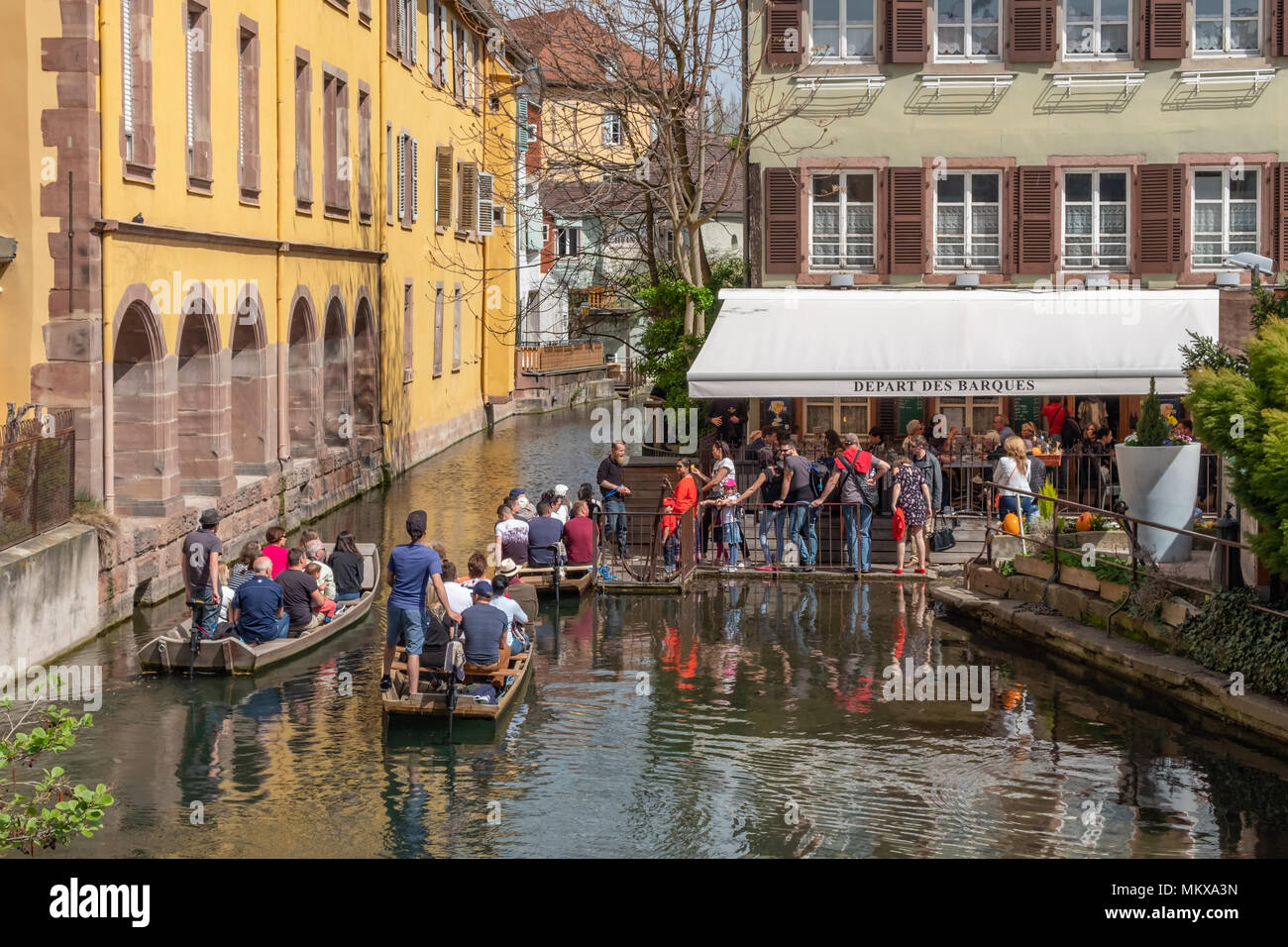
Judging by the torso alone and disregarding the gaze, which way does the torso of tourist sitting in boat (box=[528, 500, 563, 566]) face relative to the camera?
away from the camera

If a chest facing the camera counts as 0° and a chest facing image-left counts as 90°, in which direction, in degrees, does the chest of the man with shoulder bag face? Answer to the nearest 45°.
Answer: approximately 180°

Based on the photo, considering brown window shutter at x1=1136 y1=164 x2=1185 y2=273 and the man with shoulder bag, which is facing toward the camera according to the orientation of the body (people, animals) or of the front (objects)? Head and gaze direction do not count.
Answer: the brown window shutter

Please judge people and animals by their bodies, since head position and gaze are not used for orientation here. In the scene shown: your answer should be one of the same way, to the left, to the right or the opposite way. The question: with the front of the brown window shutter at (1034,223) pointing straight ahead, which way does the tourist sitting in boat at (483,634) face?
the opposite way

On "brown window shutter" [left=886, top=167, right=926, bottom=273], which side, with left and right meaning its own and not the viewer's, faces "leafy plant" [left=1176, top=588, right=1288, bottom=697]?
front

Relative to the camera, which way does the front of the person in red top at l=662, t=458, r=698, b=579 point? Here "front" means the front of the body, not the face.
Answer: to the viewer's left

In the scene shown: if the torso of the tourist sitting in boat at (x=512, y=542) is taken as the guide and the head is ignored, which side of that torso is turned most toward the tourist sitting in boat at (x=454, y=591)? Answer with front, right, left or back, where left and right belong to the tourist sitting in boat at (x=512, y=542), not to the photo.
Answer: back

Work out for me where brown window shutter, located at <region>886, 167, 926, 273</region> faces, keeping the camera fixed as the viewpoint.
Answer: facing the viewer

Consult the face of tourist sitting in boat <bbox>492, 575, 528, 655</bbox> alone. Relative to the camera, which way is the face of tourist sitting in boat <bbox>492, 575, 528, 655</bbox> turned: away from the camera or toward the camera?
away from the camera

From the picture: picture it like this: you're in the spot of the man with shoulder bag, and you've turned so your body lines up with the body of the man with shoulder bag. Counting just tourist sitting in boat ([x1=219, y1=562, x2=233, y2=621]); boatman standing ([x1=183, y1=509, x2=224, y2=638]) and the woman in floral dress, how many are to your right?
1

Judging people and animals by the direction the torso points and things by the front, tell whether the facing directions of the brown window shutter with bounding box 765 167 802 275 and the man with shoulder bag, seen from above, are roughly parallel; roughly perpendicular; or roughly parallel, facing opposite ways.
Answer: roughly parallel, facing opposite ways

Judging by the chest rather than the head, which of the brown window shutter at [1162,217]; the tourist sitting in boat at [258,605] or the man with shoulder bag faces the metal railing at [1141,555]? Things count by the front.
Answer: the brown window shutter

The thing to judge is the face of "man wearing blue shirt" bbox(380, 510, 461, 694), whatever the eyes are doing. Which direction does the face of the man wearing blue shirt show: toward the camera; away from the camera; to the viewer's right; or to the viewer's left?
away from the camera

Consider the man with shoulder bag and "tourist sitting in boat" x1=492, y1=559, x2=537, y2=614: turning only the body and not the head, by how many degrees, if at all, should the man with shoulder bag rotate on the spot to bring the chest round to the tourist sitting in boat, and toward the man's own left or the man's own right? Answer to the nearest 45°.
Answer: approximately 135° to the man's own left
